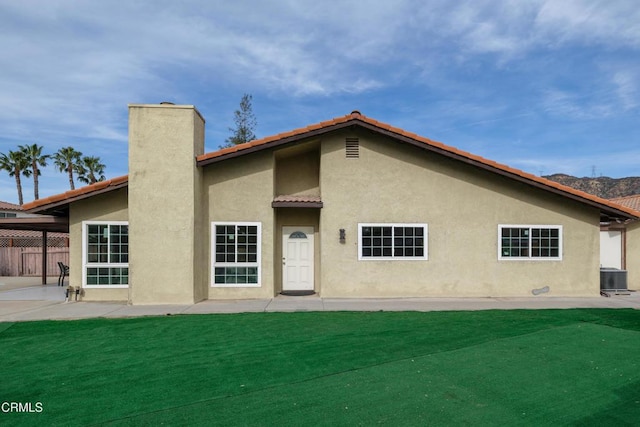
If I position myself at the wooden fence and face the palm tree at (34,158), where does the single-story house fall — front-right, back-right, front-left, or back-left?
back-right

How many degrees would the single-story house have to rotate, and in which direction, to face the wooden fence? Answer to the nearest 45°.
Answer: approximately 135° to its right

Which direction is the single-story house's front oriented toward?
toward the camera

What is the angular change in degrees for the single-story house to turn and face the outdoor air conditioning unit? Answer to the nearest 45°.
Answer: approximately 90° to its left

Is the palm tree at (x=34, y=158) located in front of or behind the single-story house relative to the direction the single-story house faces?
behind
